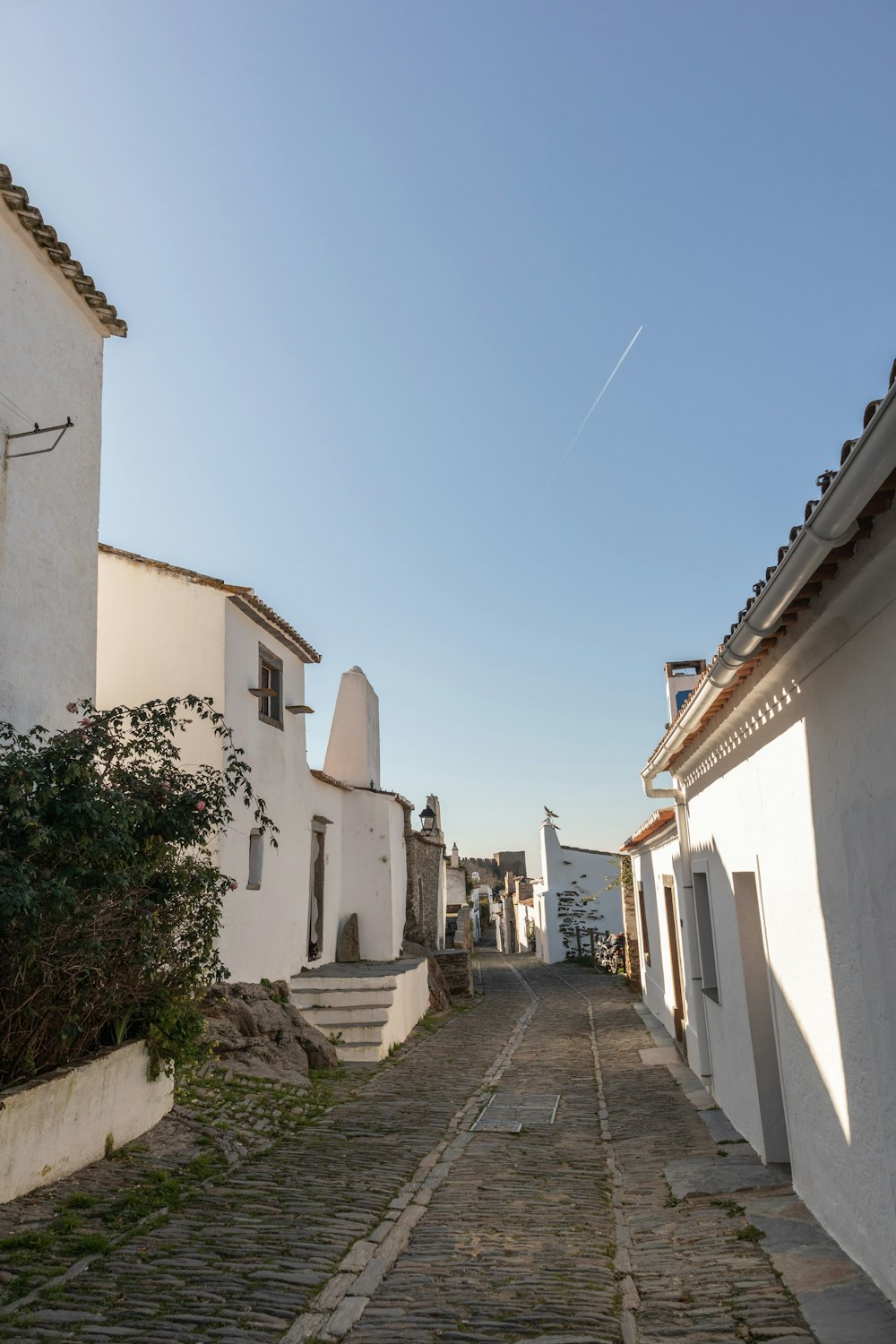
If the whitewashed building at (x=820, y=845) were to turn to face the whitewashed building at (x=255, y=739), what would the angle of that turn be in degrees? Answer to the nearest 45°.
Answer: approximately 45° to its right

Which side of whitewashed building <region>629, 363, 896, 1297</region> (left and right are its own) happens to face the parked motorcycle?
right

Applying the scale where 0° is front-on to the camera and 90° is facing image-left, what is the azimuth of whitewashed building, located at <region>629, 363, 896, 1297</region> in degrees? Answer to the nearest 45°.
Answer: approximately 90°

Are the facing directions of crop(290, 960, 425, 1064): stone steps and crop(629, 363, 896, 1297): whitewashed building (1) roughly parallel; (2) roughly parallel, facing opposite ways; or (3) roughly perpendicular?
roughly perpendicular

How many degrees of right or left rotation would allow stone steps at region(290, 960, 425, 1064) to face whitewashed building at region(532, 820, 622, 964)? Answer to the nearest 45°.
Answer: approximately 180°

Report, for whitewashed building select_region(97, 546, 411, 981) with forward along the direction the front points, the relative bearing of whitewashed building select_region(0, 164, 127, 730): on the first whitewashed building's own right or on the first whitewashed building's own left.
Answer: on the first whitewashed building's own right

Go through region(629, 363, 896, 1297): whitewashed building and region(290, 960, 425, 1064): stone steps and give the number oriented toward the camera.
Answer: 1

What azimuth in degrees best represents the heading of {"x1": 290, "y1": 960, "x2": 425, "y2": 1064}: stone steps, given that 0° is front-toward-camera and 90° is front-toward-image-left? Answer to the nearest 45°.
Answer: approximately 0°

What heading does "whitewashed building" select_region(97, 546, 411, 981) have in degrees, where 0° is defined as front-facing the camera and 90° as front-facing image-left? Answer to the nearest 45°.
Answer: approximately 315°

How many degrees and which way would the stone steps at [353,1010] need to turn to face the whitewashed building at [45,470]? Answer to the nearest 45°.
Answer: approximately 45° to its right

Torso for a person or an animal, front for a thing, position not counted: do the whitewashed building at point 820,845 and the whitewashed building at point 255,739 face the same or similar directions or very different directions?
very different directions
